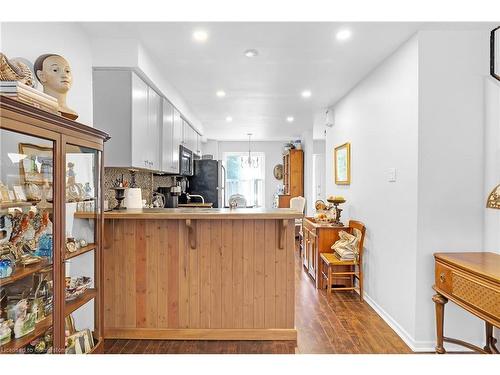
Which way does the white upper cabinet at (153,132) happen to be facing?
to the viewer's right

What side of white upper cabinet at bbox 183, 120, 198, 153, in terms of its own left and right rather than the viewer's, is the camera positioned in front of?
right

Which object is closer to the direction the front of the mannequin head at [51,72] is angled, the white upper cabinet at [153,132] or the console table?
the console table

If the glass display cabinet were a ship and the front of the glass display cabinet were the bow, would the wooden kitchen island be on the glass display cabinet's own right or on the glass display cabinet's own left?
on the glass display cabinet's own left

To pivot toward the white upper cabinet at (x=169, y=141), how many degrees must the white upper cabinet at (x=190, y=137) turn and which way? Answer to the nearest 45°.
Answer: approximately 90° to its right

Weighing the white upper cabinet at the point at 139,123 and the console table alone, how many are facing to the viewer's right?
1

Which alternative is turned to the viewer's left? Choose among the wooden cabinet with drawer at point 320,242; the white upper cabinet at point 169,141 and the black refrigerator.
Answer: the wooden cabinet with drawer

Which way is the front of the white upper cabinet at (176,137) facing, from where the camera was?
facing to the right of the viewer

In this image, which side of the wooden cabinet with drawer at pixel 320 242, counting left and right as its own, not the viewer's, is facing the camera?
left

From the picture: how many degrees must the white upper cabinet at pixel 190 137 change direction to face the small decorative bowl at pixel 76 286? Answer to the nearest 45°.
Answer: approximately 90° to its right
